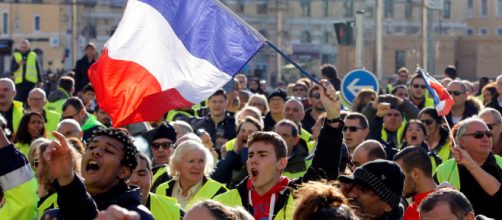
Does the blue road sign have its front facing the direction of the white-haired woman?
yes

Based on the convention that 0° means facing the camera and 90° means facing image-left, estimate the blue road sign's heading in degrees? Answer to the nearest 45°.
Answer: approximately 0°

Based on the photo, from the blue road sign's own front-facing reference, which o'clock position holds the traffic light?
The traffic light is roughly at 6 o'clock from the blue road sign.

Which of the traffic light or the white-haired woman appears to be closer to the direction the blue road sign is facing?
the white-haired woman
